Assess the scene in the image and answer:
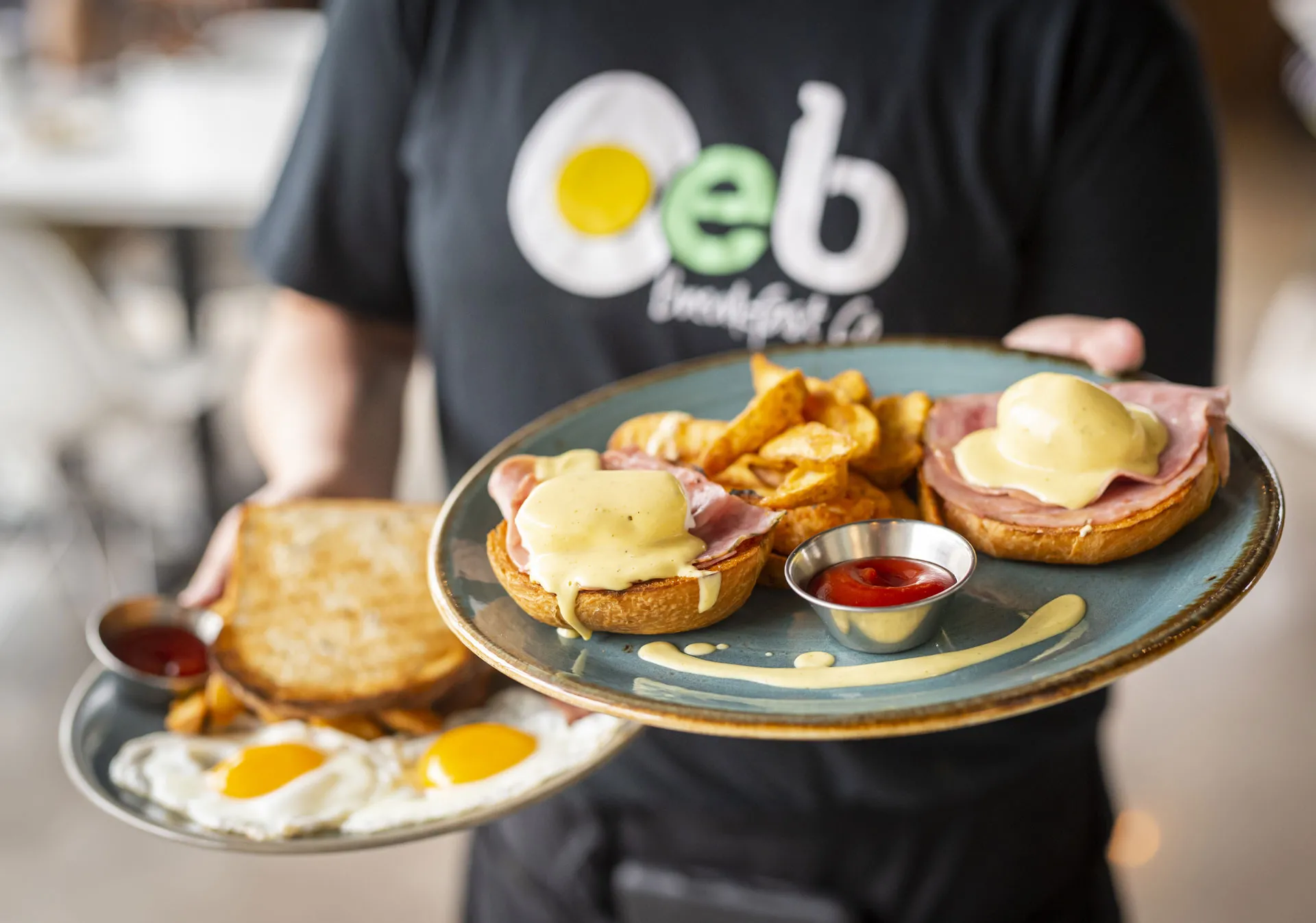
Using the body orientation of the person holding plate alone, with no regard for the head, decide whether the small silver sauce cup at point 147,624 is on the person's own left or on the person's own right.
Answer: on the person's own right

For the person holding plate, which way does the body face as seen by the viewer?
toward the camera

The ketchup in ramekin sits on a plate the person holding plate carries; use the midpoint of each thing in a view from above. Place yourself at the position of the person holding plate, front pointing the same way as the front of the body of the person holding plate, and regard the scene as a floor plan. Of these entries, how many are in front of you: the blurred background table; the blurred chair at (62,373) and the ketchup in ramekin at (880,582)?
1
